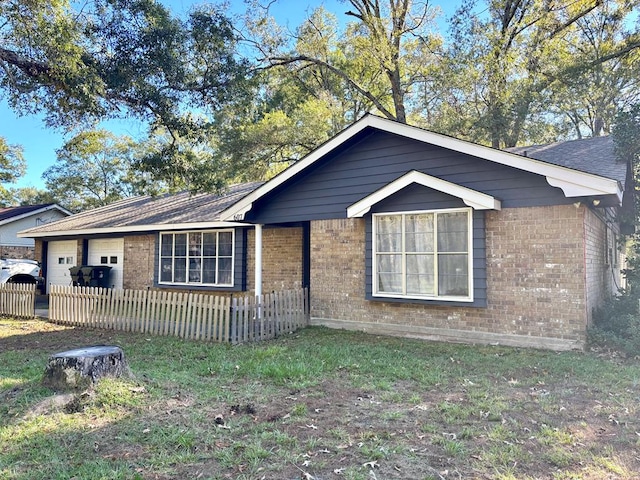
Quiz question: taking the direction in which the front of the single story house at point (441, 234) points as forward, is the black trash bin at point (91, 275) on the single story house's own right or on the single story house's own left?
on the single story house's own right

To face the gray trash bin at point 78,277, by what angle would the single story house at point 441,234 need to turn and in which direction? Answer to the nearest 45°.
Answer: approximately 90° to its right

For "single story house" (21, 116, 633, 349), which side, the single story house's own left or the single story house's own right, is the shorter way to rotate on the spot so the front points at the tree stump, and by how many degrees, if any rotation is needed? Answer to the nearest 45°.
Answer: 0° — it already faces it

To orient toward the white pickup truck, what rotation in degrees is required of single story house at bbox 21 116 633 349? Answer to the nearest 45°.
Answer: approximately 90° to its right

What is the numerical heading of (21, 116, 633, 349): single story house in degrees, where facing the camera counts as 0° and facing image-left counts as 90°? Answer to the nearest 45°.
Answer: approximately 45°

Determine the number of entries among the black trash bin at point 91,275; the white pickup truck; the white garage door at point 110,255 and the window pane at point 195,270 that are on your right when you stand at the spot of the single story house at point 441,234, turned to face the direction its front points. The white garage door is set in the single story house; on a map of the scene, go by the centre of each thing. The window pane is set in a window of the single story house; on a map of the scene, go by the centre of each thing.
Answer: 4

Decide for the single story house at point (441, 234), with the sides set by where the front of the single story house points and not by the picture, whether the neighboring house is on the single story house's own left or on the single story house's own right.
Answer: on the single story house's own right
